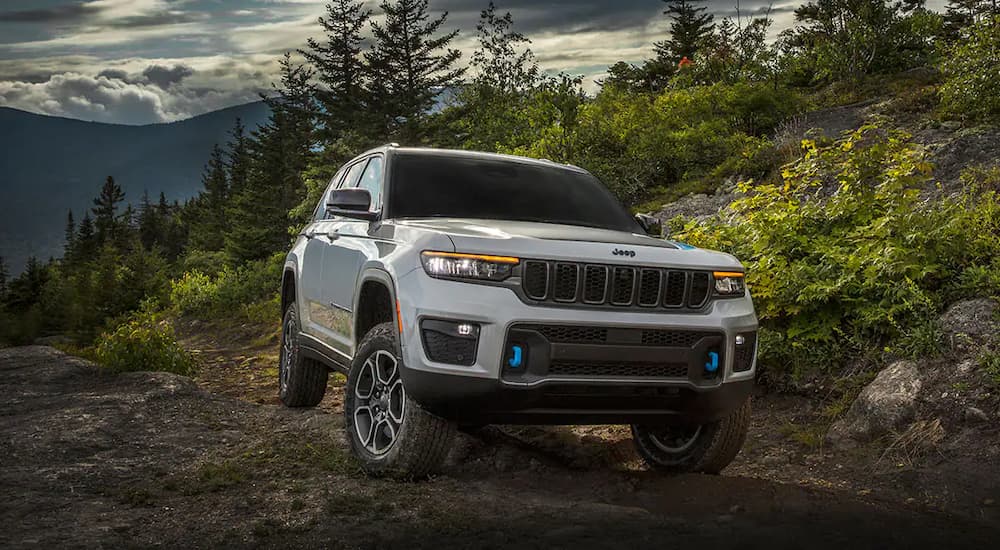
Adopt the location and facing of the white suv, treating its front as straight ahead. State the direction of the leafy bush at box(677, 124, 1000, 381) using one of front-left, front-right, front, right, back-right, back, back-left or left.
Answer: left

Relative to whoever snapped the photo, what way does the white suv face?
facing the viewer and to the right of the viewer

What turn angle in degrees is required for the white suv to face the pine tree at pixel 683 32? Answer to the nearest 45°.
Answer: approximately 135° to its left

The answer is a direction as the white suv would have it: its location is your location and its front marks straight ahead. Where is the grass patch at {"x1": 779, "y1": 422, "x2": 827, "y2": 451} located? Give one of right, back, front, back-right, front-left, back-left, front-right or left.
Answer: left

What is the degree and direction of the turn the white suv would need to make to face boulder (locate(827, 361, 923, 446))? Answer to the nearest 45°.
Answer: approximately 90° to its left

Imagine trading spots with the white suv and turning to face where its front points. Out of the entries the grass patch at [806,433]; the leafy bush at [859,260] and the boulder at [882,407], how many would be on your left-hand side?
3

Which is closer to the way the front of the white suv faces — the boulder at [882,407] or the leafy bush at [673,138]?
the boulder

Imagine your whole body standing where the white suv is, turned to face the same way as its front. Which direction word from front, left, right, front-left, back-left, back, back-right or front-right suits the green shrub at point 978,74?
left

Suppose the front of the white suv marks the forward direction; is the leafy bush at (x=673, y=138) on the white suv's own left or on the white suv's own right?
on the white suv's own left

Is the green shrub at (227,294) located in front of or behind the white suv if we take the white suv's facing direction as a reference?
behind

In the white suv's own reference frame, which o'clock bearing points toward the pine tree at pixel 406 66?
The pine tree is roughly at 7 o'clock from the white suv.
